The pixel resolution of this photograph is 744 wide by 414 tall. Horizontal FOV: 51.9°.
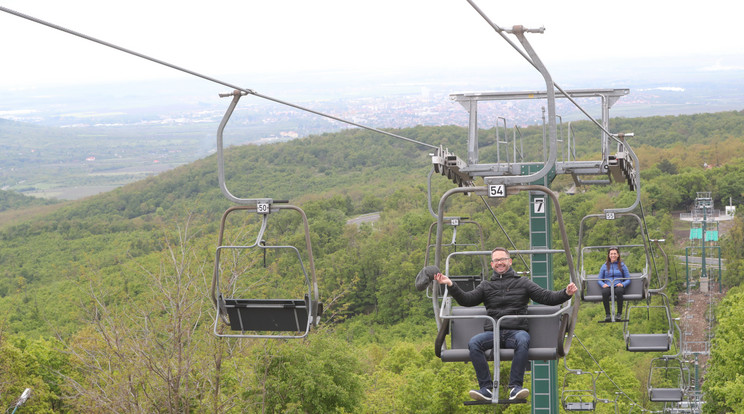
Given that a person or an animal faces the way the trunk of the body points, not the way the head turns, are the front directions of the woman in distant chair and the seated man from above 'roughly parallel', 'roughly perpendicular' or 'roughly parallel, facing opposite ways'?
roughly parallel

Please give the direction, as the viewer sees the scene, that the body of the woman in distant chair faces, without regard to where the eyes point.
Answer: toward the camera

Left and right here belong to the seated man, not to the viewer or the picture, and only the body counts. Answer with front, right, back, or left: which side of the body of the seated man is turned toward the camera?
front

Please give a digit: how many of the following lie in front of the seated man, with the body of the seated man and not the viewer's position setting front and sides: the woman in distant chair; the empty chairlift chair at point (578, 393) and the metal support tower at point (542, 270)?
0

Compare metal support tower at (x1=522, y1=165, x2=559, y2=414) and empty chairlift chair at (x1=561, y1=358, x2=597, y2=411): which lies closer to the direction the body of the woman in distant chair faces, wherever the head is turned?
the metal support tower

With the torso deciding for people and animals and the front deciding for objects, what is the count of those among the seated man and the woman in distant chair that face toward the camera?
2

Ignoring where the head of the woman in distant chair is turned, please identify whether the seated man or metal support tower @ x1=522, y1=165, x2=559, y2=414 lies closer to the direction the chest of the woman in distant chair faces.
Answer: the seated man

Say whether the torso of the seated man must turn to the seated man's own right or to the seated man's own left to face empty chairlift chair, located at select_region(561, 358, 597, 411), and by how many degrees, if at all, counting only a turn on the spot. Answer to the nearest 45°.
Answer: approximately 180°

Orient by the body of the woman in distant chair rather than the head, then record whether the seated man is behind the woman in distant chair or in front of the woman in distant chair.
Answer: in front

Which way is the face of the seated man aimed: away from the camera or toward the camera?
toward the camera

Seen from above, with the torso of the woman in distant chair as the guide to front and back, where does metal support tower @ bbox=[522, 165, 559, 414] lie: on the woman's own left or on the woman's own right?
on the woman's own right

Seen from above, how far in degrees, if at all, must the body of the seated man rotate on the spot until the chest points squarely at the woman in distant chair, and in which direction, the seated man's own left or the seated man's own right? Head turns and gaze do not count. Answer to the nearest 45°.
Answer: approximately 180°
